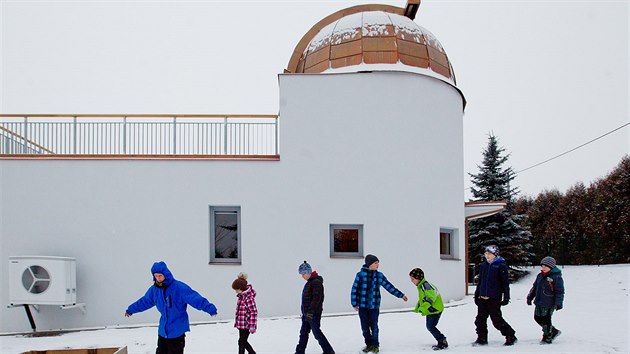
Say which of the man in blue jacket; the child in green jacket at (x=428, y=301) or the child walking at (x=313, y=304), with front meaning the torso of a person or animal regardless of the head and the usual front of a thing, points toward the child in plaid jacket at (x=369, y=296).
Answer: the child in green jacket at (x=428, y=301)

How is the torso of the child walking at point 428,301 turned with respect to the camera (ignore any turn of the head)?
to the viewer's left

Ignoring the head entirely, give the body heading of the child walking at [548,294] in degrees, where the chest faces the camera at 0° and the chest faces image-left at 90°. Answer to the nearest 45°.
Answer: approximately 45°

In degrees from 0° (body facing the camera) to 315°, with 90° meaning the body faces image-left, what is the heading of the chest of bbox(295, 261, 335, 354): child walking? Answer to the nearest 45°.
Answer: approximately 90°

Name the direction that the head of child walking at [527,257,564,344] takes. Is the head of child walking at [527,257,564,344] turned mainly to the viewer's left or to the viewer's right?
to the viewer's left

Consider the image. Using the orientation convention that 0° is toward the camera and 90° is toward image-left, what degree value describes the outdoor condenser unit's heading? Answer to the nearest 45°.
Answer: approximately 0°

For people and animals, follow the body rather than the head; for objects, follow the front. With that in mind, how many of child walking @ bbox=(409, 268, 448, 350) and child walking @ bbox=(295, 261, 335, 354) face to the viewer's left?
2

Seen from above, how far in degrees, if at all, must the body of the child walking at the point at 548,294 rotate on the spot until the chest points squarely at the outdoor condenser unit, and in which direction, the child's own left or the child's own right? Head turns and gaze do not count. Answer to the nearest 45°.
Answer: approximately 45° to the child's own right
